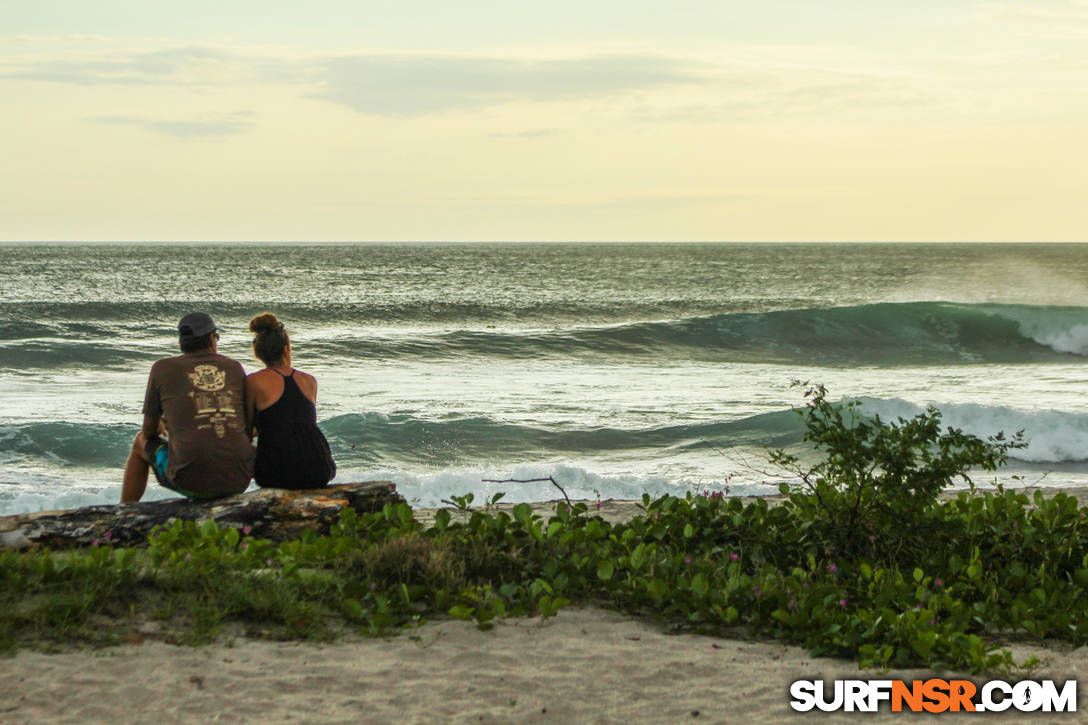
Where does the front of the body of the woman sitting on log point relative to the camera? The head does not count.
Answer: away from the camera

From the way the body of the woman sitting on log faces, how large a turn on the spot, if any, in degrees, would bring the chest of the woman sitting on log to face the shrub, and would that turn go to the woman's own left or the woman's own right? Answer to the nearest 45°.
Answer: approximately 135° to the woman's own right
